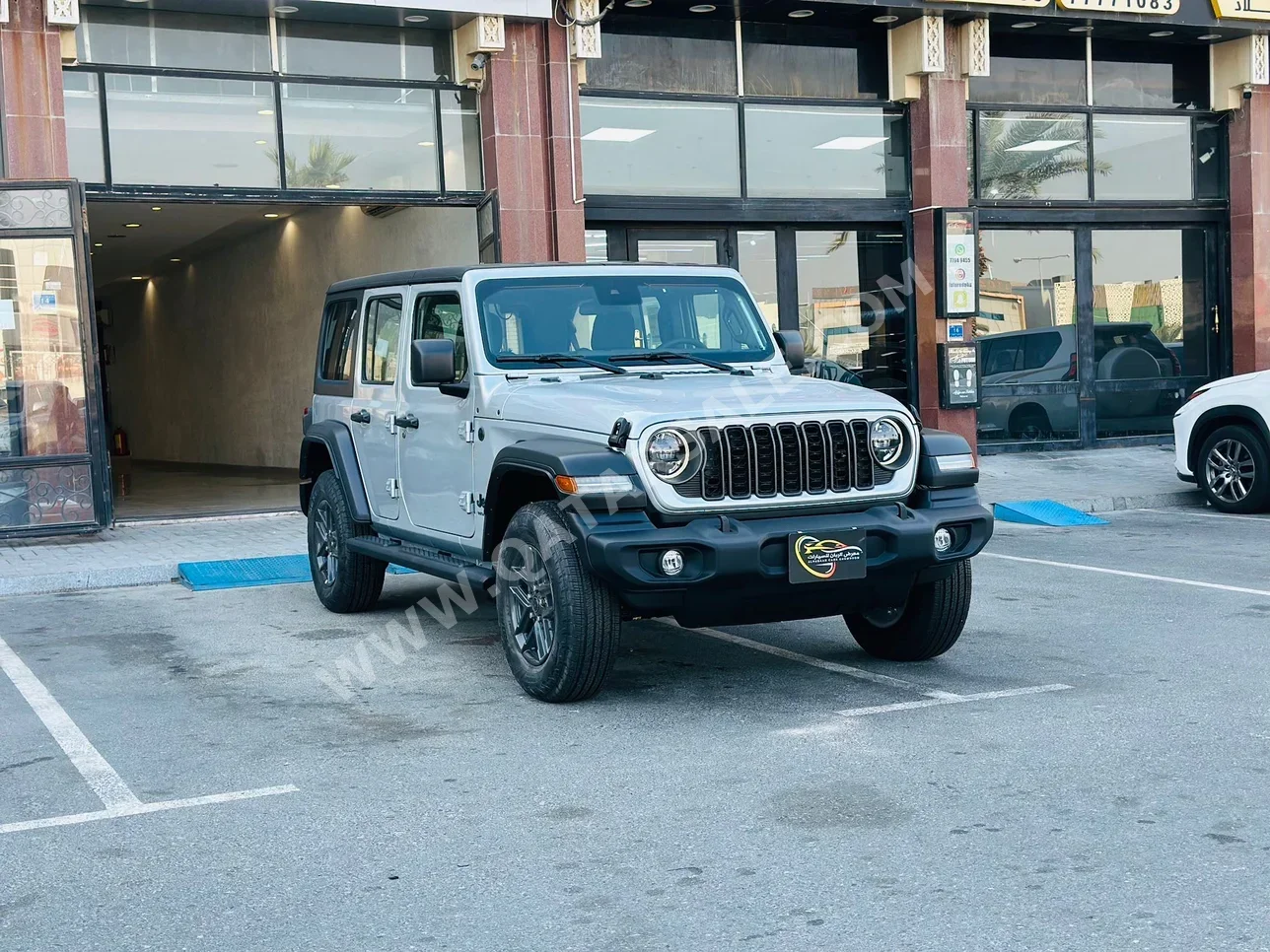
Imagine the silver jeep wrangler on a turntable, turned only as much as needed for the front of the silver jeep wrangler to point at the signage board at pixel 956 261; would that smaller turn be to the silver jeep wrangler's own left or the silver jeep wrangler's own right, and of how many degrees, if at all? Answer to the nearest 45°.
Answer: approximately 135° to the silver jeep wrangler's own left

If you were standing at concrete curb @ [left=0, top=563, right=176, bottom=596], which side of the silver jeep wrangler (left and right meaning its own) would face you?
back

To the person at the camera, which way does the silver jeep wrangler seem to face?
facing the viewer and to the right of the viewer

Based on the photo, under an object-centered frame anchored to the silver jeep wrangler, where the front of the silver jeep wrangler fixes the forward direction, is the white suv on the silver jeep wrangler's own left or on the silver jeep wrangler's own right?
on the silver jeep wrangler's own left

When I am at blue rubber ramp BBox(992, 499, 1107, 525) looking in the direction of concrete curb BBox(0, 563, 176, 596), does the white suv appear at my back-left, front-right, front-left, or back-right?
back-left

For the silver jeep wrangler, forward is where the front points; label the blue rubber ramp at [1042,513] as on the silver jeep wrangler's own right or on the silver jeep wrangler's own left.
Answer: on the silver jeep wrangler's own left

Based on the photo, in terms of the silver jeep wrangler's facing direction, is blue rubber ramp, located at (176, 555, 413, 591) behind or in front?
behind
